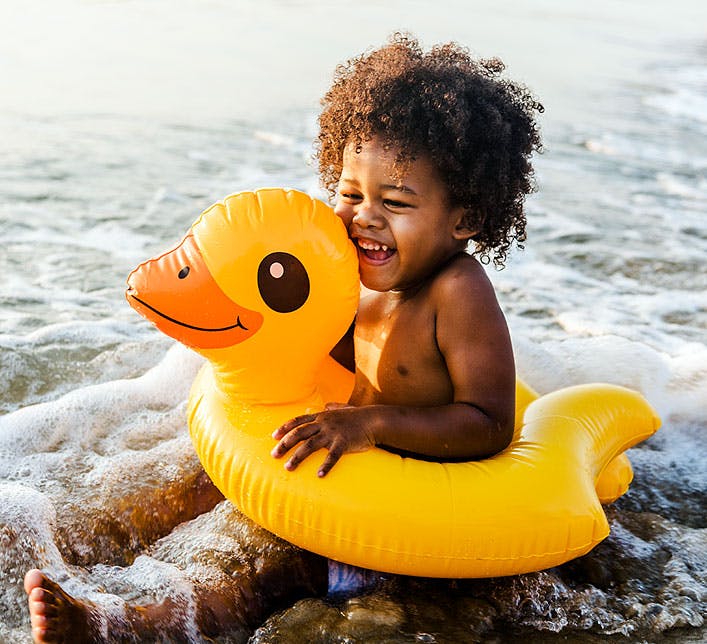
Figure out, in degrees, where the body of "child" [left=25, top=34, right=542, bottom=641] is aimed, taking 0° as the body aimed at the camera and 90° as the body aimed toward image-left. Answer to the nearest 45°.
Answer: approximately 45°

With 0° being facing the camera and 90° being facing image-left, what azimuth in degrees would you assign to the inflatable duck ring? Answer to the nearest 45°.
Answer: approximately 90°
